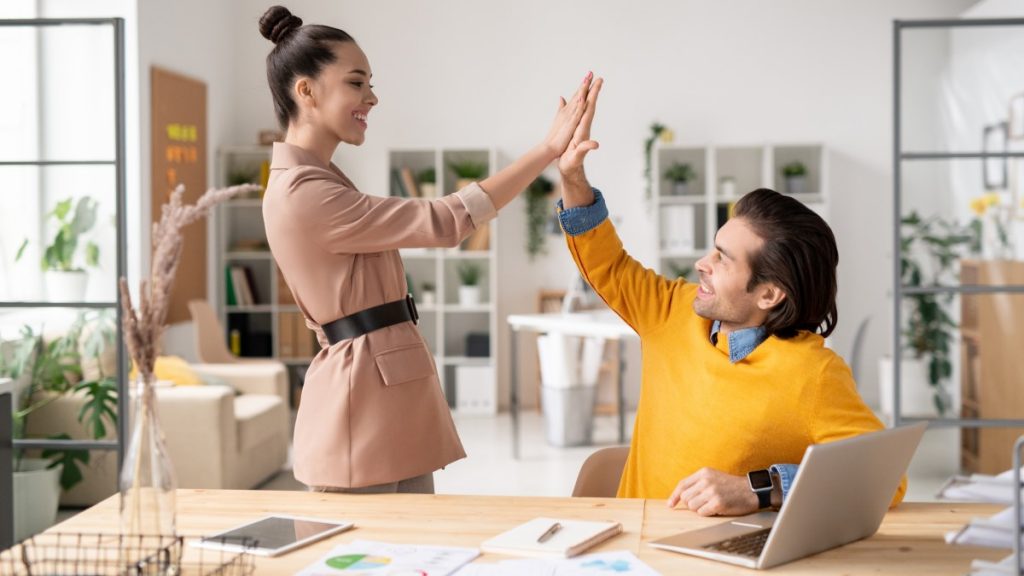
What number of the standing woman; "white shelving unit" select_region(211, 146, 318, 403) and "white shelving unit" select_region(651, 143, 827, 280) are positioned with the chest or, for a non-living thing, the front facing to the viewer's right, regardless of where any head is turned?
1

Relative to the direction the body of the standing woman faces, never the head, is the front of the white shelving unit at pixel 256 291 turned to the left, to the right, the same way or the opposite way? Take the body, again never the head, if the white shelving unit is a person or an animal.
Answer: to the right

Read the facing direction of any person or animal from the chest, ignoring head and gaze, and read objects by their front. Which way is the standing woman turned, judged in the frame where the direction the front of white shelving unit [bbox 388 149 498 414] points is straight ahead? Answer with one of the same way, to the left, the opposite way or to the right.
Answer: to the left

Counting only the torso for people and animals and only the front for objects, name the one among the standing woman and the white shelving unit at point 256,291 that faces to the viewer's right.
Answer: the standing woman

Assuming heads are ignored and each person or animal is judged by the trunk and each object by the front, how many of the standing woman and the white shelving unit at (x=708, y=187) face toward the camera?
1

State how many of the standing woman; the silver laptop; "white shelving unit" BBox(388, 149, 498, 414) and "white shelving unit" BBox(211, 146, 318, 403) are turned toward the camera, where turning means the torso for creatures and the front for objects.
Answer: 2

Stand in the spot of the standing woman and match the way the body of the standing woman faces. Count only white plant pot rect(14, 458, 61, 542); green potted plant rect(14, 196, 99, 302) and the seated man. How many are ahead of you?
1

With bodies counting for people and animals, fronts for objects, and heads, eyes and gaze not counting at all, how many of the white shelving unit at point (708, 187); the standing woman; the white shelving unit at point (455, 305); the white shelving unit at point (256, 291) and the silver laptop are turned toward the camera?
3

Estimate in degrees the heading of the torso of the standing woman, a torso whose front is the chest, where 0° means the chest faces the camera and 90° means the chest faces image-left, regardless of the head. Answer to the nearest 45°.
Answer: approximately 270°

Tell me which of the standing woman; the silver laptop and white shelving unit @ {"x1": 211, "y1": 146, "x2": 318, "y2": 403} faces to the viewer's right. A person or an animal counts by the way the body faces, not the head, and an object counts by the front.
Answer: the standing woman

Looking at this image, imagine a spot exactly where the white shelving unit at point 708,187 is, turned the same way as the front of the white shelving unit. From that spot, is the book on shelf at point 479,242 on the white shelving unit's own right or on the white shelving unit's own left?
on the white shelving unit's own right

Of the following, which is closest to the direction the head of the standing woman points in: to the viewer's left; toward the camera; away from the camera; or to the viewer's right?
to the viewer's right

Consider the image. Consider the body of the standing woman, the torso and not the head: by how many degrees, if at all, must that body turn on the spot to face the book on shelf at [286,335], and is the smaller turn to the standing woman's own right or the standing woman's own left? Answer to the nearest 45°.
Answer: approximately 90° to the standing woman's own left
